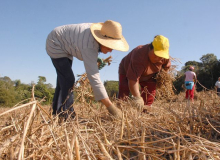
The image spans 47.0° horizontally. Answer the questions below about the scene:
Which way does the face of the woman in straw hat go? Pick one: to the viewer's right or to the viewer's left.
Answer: to the viewer's right

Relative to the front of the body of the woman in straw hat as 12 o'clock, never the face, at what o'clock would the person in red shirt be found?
The person in red shirt is roughly at 11 o'clock from the woman in straw hat.

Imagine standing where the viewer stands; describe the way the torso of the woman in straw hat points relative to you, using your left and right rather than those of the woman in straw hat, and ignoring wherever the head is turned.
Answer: facing to the right of the viewer

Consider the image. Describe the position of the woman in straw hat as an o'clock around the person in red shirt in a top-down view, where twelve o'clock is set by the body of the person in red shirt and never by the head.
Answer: The woman in straw hat is roughly at 3 o'clock from the person in red shirt.
